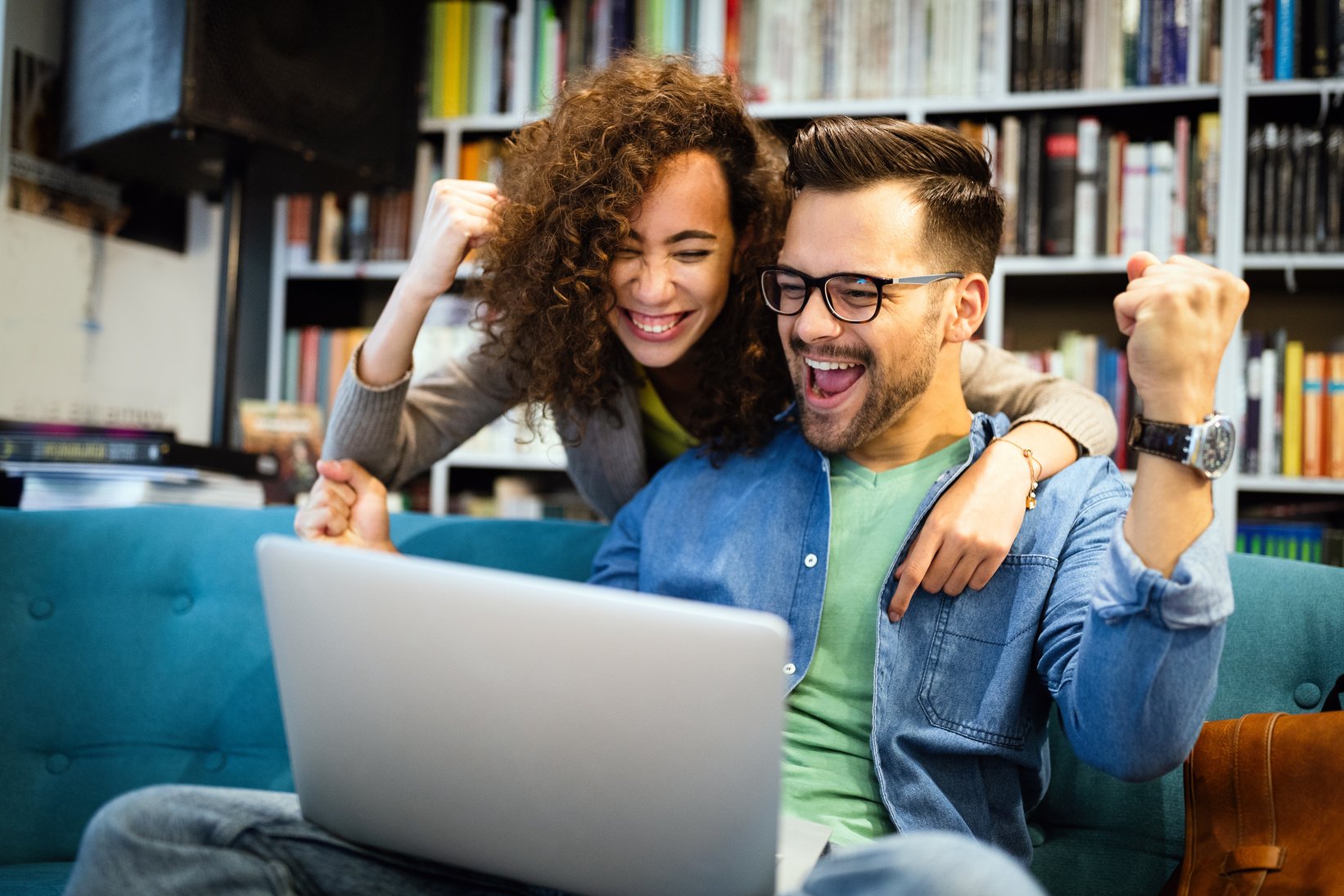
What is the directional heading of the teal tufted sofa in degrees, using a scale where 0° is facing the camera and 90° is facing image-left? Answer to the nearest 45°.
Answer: approximately 0°

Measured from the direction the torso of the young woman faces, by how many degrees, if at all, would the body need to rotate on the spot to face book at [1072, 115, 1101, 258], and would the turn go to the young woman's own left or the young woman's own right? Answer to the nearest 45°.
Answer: approximately 135° to the young woman's own left

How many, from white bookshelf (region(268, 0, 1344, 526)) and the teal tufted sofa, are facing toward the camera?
2

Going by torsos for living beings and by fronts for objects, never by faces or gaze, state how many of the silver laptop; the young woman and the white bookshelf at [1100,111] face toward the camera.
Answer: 2

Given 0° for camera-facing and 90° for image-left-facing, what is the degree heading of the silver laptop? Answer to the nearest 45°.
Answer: approximately 225°

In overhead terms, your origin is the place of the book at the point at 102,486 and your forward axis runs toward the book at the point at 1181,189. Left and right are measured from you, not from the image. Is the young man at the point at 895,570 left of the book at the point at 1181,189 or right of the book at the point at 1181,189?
right

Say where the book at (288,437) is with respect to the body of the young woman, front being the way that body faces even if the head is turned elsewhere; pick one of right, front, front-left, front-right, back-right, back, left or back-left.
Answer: back-right

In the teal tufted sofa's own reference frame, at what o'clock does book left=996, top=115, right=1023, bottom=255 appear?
The book is roughly at 8 o'clock from the teal tufted sofa.

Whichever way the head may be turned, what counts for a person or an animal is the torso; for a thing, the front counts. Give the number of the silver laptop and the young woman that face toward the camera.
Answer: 1

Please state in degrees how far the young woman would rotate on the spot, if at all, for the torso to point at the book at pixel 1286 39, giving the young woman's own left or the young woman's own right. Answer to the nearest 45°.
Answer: approximately 135° to the young woman's own left

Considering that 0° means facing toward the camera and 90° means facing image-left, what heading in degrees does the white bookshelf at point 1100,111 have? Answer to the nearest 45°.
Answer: approximately 0°

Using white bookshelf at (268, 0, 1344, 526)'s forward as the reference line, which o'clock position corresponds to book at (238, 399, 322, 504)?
The book is roughly at 3 o'clock from the white bookshelf.

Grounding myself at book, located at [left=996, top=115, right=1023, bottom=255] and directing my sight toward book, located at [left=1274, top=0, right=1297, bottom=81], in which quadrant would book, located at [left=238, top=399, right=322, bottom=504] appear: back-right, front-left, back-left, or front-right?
back-right

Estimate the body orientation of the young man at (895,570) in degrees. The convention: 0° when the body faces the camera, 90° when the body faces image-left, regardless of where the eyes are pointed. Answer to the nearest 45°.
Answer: approximately 45°

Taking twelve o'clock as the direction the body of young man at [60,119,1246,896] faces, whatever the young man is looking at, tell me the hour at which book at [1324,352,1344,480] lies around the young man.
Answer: The book is roughly at 6 o'clock from the young man.
